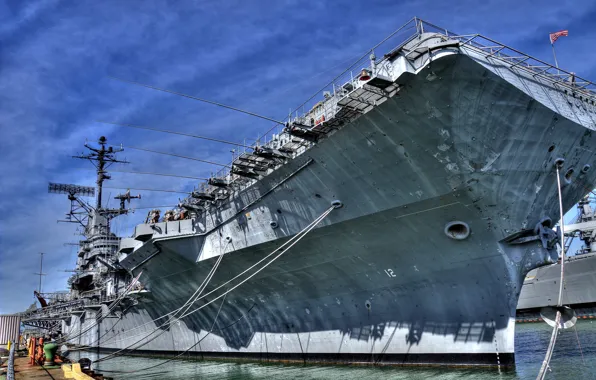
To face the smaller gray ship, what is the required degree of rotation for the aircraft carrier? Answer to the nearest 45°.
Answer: approximately 90° to its left

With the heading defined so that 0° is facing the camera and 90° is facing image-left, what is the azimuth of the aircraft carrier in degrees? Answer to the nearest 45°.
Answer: approximately 315°
